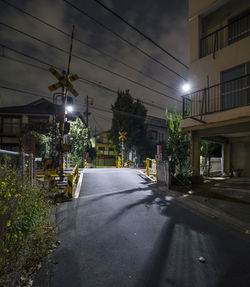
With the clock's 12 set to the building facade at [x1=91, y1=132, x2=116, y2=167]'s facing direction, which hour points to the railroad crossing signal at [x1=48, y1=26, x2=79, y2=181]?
The railroad crossing signal is roughly at 12 o'clock from the building facade.

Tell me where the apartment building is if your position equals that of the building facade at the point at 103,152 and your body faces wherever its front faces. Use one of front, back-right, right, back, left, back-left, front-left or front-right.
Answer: front

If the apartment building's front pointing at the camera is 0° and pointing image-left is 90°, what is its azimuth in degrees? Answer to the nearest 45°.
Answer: approximately 45°

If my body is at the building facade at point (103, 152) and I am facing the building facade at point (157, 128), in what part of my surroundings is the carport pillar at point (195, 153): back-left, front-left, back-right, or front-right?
front-right

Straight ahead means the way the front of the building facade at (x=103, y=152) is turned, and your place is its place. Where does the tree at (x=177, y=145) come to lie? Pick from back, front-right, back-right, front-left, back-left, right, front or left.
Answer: front

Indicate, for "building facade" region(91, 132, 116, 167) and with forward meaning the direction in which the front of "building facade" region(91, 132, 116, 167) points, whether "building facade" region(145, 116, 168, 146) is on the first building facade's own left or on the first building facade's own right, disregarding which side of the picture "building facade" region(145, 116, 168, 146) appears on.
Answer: on the first building facade's own left

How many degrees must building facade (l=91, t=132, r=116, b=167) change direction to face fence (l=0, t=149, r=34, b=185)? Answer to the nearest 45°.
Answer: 0° — it already faces it

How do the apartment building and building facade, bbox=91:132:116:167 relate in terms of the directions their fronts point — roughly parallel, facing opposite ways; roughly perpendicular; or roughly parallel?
roughly perpendicular

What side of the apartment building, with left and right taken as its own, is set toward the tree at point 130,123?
right

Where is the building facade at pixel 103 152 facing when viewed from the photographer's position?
facing the viewer

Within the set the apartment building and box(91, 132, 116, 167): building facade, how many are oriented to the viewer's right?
0
